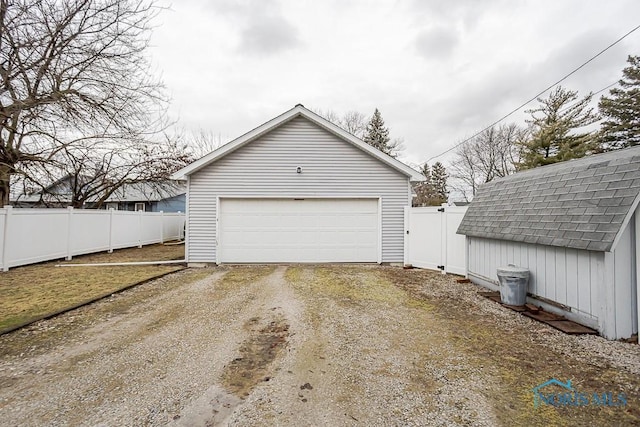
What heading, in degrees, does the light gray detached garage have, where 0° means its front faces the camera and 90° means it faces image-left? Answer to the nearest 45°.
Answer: approximately 0°

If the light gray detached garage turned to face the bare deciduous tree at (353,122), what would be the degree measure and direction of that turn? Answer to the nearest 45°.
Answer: approximately 180°

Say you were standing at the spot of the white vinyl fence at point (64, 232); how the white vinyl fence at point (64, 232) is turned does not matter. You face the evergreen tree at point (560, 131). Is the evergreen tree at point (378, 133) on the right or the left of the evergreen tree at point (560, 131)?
left

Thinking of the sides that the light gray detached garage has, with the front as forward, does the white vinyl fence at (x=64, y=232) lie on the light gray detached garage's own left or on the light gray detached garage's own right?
on the light gray detached garage's own right

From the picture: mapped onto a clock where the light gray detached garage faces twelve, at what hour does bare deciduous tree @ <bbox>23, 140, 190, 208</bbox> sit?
The bare deciduous tree is roughly at 4 o'clock from the light gray detached garage.

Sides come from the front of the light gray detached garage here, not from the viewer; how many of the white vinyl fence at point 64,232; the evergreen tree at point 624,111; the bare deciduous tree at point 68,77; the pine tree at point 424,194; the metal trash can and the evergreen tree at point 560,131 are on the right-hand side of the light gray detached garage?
2

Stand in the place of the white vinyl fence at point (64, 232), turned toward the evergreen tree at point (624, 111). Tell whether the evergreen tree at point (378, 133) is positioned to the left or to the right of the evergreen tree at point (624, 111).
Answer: left

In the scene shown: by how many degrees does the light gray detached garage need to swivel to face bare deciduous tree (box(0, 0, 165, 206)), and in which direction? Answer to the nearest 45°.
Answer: approximately 90° to its right

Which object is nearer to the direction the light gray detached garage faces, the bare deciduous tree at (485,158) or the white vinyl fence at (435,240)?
the white vinyl fence

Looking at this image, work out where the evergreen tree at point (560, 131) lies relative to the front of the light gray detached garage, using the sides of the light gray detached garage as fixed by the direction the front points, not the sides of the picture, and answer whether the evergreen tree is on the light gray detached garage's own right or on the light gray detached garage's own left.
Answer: on the light gray detached garage's own left

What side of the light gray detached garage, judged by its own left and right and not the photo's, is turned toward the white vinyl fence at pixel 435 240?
left

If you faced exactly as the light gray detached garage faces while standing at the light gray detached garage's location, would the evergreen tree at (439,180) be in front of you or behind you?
behind

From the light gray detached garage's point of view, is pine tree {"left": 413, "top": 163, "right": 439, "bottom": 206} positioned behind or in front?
behind

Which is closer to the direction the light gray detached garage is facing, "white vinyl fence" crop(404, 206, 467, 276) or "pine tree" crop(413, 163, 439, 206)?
the white vinyl fence

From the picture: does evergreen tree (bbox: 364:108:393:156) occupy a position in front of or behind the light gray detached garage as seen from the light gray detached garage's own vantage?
behind
